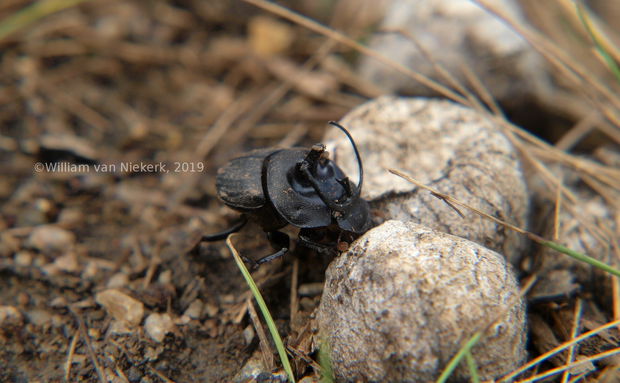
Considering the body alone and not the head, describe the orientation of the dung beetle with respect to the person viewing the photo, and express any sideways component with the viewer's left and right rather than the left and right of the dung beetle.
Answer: facing the viewer and to the right of the viewer

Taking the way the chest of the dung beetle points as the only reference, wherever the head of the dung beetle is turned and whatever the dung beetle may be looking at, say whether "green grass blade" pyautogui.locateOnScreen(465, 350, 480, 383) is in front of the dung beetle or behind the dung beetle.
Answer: in front

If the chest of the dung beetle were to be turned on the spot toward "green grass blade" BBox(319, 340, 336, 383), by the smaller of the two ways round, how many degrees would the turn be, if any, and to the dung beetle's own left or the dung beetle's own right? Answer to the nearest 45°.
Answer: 0° — it already faces it

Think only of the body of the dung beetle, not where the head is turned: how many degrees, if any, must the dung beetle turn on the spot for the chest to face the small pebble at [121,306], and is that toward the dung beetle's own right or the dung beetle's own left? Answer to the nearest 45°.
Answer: approximately 90° to the dung beetle's own right

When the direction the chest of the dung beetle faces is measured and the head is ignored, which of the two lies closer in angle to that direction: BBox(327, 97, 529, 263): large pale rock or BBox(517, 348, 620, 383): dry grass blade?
the dry grass blade

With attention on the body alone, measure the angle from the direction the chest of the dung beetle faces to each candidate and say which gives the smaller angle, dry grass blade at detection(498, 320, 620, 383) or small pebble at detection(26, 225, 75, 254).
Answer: the dry grass blade

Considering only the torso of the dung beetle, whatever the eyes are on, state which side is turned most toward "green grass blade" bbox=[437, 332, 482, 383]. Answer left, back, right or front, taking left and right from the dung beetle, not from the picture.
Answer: front

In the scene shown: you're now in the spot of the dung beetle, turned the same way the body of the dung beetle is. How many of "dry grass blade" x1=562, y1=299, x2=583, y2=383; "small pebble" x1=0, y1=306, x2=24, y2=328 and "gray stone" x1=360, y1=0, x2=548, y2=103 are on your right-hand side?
1

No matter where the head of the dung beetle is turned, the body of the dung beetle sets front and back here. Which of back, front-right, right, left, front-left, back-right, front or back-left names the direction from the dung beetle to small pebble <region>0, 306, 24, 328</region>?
right

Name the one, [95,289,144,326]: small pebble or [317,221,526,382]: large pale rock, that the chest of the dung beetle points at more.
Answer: the large pale rock

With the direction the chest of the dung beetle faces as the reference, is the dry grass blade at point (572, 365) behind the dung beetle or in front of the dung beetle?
in front

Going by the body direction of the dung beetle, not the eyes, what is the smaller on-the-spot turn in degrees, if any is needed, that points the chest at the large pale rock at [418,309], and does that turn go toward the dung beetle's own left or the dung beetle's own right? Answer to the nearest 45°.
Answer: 0° — it already faces it

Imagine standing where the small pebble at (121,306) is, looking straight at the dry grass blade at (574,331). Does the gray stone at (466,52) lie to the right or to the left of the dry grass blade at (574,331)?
left
